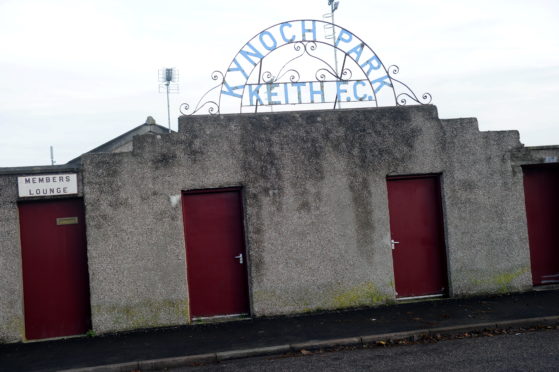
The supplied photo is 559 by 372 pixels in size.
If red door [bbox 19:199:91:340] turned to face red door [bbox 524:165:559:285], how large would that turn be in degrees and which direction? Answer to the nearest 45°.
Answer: approximately 90° to its left

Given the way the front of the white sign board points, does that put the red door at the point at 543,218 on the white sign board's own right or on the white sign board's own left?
on the white sign board's own left

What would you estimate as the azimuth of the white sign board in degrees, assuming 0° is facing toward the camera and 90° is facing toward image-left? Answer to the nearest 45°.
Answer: approximately 0°

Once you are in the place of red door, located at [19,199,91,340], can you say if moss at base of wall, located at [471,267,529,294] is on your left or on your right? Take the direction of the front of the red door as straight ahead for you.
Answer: on your left

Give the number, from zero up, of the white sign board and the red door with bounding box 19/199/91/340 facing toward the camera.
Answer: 2

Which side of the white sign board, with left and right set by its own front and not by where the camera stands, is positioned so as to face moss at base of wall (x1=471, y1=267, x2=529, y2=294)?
left

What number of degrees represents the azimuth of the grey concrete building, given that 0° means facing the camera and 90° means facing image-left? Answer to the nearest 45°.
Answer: approximately 0°
